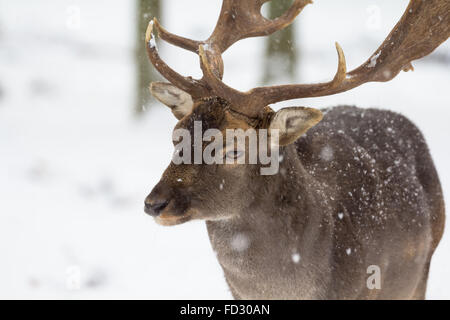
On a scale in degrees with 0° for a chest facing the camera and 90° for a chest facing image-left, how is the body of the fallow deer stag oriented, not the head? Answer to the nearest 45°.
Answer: approximately 45°

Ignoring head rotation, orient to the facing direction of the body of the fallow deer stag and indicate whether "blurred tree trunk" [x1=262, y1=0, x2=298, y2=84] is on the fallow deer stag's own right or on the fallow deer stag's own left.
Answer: on the fallow deer stag's own right

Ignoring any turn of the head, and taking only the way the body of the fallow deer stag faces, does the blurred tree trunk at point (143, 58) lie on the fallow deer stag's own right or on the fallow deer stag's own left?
on the fallow deer stag's own right
